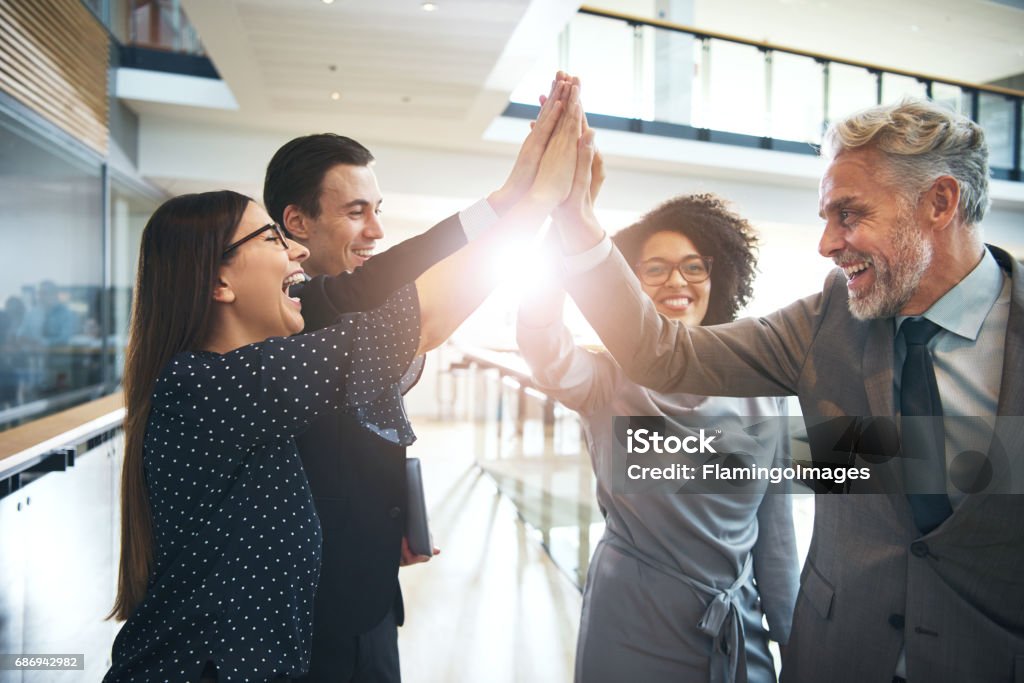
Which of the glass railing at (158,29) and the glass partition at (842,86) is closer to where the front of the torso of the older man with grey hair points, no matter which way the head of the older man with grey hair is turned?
the glass railing

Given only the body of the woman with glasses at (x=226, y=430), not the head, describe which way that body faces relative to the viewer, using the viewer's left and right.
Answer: facing to the right of the viewer

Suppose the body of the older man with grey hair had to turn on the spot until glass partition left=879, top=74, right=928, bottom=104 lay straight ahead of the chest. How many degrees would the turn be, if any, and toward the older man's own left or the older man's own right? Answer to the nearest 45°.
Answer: approximately 135° to the older man's own right

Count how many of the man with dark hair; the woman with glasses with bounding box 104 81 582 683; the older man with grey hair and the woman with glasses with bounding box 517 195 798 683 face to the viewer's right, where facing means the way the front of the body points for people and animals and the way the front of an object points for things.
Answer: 2

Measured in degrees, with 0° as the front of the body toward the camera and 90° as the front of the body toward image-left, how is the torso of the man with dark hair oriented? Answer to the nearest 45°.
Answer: approximately 270°

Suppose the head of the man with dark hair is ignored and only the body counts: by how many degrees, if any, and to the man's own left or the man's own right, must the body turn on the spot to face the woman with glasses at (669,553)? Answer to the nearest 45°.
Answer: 0° — they already face them
